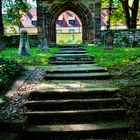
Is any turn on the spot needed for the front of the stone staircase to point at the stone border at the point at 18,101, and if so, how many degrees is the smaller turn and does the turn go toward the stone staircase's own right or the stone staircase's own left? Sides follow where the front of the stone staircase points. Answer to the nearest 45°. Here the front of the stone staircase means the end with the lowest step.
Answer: approximately 90° to the stone staircase's own right

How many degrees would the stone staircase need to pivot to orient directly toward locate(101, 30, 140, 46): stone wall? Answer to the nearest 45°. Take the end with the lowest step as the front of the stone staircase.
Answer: approximately 180°

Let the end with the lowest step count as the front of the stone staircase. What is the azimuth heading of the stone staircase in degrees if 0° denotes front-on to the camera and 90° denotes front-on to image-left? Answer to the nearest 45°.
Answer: approximately 0°

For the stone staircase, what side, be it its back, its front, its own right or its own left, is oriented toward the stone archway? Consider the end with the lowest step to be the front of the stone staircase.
back
